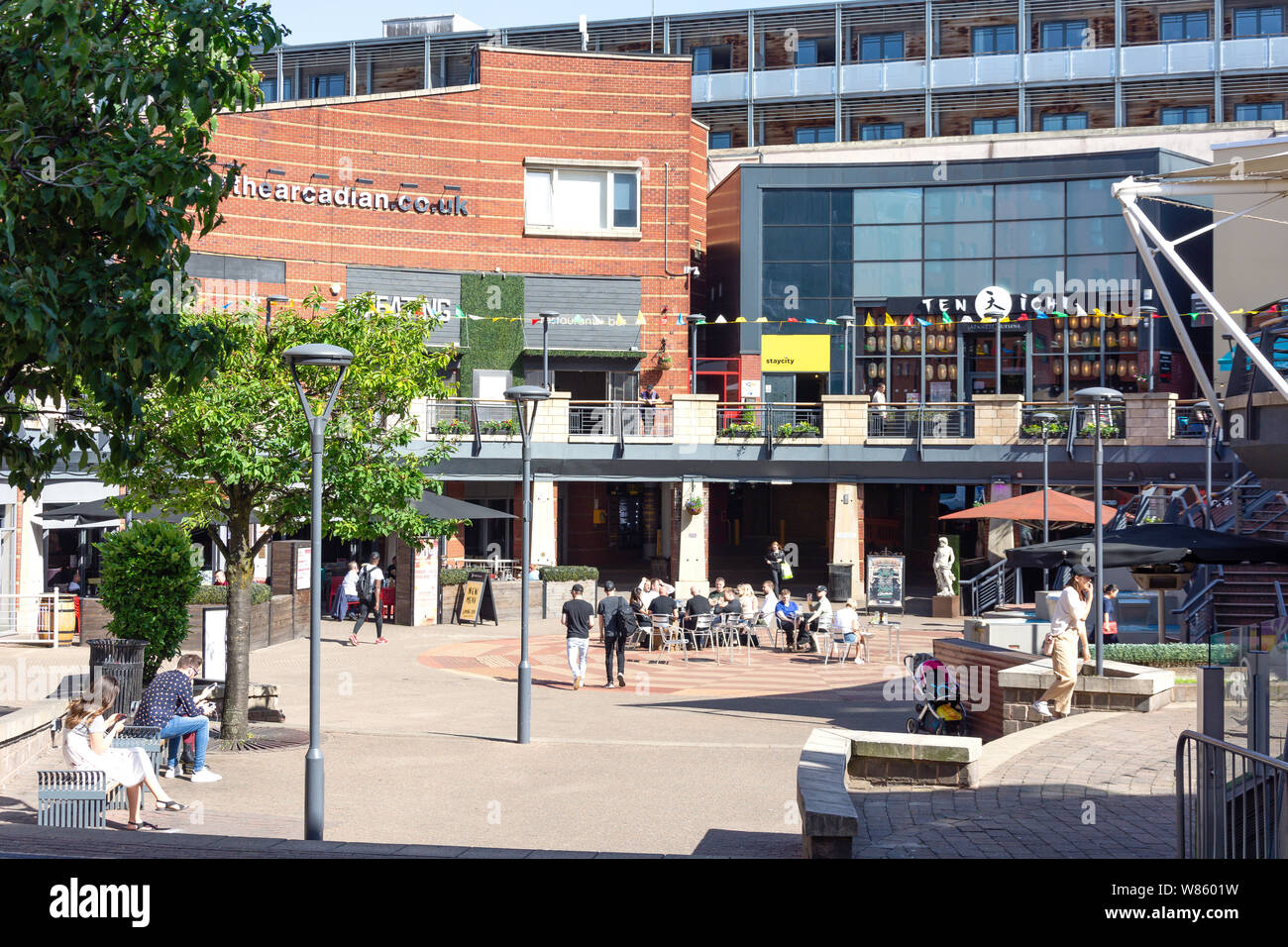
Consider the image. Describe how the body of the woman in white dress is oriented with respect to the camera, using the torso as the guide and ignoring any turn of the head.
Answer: to the viewer's right

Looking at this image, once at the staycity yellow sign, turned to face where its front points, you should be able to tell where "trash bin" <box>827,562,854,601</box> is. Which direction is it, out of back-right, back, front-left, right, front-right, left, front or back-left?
front

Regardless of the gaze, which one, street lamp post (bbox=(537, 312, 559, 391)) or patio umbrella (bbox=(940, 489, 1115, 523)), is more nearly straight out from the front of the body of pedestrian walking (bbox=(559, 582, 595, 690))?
the street lamp post

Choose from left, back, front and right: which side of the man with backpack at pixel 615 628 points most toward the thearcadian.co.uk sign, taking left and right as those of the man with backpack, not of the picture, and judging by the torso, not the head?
front

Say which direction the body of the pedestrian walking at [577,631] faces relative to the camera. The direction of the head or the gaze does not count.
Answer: away from the camera

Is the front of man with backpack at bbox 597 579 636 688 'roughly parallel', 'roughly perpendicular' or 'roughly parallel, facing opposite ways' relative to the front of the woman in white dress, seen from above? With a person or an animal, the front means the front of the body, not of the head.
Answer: roughly perpendicular

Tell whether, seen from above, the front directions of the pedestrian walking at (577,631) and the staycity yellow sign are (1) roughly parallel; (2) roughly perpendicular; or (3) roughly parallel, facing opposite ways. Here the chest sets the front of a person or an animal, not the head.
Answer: roughly parallel, facing opposite ways

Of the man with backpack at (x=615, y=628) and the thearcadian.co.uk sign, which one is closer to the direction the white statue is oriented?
the man with backpack

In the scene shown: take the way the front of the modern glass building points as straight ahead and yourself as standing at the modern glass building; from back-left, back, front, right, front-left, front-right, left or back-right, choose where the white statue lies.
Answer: front

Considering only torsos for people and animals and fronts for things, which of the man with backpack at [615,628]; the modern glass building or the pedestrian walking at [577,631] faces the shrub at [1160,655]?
the modern glass building

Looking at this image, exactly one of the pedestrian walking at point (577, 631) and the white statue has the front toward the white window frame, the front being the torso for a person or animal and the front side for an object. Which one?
the pedestrian walking

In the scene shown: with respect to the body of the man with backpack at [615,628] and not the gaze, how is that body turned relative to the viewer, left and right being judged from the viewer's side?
facing away from the viewer

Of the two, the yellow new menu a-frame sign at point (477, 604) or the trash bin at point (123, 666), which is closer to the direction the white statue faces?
the trash bin

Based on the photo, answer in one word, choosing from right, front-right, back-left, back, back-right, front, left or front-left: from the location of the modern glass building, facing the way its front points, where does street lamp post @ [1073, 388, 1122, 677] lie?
front

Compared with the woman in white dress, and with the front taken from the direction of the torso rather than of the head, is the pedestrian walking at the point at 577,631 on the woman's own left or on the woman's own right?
on the woman's own left

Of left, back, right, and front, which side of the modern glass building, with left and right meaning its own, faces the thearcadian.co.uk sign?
right

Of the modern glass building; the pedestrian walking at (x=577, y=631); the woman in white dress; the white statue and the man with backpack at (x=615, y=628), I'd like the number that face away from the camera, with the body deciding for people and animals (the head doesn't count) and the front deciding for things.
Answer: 2

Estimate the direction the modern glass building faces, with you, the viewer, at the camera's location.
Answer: facing the viewer

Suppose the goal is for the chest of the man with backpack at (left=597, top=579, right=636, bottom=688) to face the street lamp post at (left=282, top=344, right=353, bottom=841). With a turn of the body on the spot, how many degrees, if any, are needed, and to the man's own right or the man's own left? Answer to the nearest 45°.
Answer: approximately 180°
